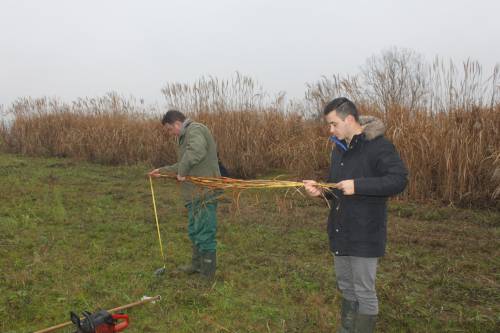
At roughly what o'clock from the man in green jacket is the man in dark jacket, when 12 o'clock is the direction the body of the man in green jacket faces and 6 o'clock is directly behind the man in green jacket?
The man in dark jacket is roughly at 8 o'clock from the man in green jacket.

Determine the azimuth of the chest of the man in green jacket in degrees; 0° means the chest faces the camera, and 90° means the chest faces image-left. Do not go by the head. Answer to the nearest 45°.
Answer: approximately 90°

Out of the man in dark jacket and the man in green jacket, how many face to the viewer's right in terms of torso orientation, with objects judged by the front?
0

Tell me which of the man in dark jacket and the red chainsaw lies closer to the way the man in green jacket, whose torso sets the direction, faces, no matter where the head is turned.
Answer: the red chainsaw

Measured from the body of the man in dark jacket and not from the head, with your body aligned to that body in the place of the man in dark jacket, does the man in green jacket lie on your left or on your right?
on your right

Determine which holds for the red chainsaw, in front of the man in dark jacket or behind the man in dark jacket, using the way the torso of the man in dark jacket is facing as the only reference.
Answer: in front

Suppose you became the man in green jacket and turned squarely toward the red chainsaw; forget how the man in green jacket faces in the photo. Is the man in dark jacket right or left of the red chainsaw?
left

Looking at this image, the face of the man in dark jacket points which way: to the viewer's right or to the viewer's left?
to the viewer's left

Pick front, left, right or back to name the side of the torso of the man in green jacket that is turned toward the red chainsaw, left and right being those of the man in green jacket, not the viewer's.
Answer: left

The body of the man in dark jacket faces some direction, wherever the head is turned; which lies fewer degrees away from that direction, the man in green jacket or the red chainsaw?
the red chainsaw

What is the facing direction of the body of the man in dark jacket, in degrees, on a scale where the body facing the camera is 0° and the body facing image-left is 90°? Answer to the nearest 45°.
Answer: approximately 45°
